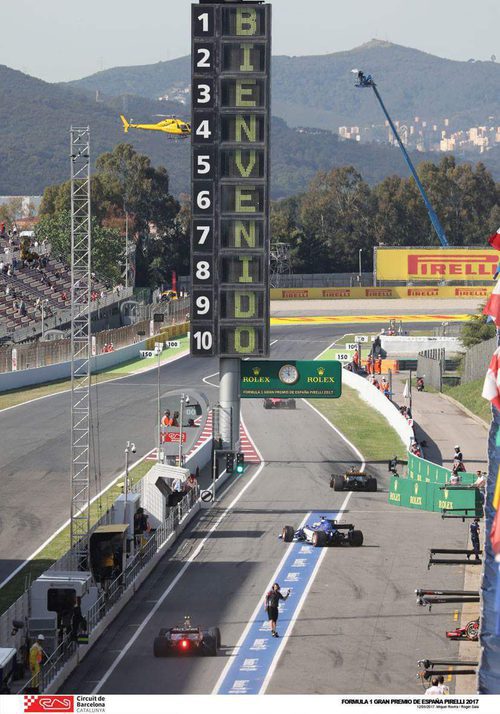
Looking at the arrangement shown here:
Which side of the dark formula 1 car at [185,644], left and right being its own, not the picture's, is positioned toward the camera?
back

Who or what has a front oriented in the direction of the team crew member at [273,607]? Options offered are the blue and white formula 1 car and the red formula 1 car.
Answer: the red formula 1 car

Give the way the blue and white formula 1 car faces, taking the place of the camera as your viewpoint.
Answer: facing away from the viewer and to the left of the viewer

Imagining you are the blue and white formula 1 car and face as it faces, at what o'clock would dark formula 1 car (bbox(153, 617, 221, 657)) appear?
The dark formula 1 car is roughly at 8 o'clock from the blue and white formula 1 car.

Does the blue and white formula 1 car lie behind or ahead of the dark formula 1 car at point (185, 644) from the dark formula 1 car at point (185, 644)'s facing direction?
ahead
